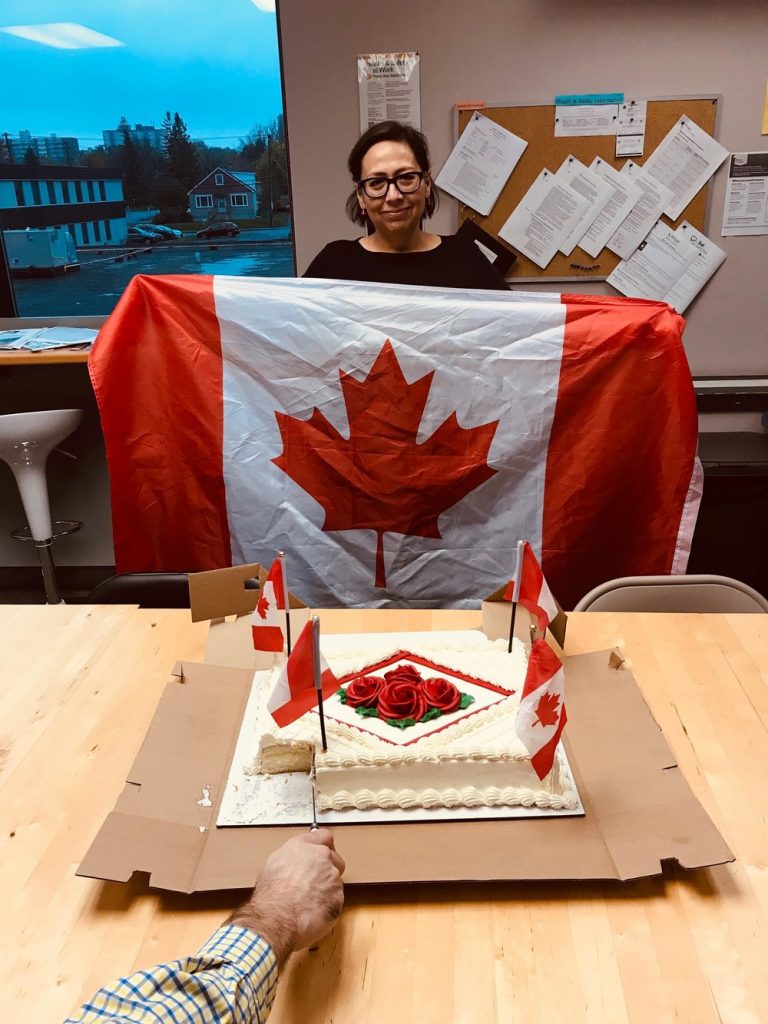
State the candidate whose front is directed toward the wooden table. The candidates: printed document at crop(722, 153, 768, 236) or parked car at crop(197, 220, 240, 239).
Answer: the printed document

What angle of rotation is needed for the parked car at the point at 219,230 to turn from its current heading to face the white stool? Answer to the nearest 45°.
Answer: approximately 45° to its left

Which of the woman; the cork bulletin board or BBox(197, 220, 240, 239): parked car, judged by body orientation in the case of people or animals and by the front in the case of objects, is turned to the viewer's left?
the parked car

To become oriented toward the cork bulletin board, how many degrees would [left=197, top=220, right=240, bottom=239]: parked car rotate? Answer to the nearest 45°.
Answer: approximately 135° to its left

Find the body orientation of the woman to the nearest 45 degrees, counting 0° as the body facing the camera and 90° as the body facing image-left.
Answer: approximately 0°

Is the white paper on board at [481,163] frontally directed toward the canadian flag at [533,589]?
yes

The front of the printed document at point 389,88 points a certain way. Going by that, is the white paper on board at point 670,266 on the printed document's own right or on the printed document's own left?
on the printed document's own left

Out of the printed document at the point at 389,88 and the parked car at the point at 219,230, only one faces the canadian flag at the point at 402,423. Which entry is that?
the printed document
